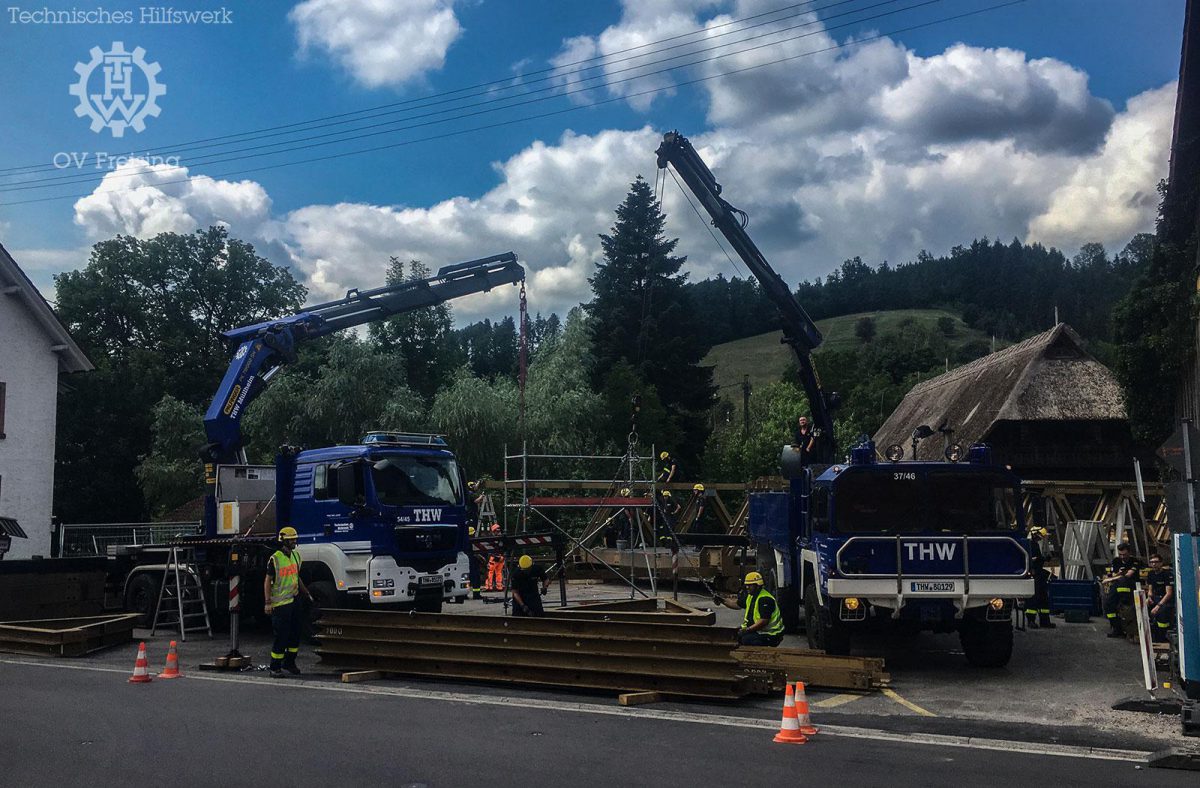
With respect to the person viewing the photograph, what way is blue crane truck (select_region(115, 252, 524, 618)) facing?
facing the viewer and to the right of the viewer

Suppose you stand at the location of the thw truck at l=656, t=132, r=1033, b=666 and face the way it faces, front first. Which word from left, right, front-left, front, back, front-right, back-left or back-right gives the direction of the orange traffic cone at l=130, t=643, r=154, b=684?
right

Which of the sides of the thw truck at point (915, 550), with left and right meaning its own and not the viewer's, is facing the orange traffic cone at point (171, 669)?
right

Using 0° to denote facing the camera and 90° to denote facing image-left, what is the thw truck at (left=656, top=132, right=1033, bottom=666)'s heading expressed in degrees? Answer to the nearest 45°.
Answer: approximately 0°

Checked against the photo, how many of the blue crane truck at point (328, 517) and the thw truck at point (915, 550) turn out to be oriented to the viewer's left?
0

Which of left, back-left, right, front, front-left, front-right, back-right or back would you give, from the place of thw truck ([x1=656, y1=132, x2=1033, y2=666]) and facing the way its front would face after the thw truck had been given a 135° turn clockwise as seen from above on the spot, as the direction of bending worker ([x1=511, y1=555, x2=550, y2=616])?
front-left

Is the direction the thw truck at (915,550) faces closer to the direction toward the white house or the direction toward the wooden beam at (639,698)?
the wooden beam

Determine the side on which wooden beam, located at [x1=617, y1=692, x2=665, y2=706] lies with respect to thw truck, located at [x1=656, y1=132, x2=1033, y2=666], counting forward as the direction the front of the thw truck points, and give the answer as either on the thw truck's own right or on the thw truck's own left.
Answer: on the thw truck's own right

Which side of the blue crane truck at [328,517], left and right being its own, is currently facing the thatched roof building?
left

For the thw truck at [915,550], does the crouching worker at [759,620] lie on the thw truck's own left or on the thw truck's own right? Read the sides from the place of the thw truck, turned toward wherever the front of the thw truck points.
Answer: on the thw truck's own right

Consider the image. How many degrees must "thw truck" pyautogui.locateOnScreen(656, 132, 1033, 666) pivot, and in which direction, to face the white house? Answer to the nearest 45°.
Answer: approximately 135° to its right
